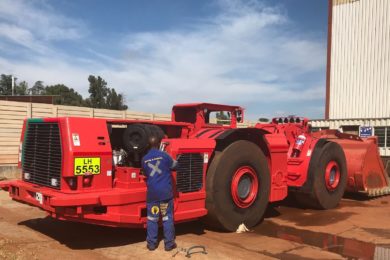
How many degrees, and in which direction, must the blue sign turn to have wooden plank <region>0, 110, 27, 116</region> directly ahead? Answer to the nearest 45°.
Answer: approximately 45° to its right

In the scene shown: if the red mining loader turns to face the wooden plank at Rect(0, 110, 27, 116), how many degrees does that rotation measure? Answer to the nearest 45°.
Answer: approximately 90° to its left

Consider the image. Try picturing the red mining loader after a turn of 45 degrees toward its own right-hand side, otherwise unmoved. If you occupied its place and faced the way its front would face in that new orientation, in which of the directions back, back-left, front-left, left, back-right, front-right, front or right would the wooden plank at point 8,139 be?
back-left

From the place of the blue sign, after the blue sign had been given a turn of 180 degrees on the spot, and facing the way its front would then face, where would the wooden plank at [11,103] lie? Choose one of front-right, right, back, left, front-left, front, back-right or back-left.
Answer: back-left

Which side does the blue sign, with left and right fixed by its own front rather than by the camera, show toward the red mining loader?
front

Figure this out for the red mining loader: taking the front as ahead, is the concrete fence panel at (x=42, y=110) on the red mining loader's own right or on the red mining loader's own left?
on the red mining loader's own left

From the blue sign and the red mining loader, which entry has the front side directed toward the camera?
the blue sign

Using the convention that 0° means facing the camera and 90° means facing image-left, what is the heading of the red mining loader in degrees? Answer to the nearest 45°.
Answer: approximately 225°

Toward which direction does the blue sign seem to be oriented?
toward the camera

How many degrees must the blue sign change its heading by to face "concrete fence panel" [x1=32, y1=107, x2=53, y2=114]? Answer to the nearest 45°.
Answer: approximately 45° to its right

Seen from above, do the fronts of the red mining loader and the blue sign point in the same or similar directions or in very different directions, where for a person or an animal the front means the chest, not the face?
very different directions

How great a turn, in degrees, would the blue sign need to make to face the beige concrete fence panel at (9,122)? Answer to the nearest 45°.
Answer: approximately 45° to its right

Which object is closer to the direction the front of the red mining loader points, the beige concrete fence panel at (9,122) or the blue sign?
the blue sign

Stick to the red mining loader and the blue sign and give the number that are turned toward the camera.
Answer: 1

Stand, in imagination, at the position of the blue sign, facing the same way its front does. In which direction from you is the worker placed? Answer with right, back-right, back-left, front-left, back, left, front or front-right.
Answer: front
